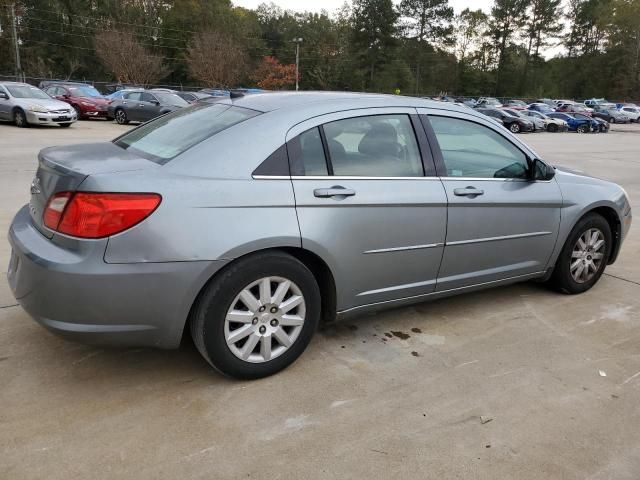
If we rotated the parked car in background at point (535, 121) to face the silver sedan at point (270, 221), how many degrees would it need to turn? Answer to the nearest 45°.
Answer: approximately 45° to its right

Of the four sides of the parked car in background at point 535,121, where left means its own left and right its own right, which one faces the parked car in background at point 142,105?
right

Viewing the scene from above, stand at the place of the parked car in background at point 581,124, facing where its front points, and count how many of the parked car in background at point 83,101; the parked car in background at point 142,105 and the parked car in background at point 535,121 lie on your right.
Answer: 3

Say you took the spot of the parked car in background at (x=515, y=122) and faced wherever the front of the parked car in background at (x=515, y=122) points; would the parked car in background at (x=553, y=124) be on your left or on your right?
on your left

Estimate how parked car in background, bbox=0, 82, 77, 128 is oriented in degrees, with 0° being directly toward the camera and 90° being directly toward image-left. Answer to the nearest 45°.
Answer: approximately 315°

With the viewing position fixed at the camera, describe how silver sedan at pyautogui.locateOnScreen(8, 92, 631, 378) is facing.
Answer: facing away from the viewer and to the right of the viewer

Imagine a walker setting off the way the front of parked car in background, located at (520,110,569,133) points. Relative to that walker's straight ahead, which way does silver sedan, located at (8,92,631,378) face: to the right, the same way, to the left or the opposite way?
to the left
